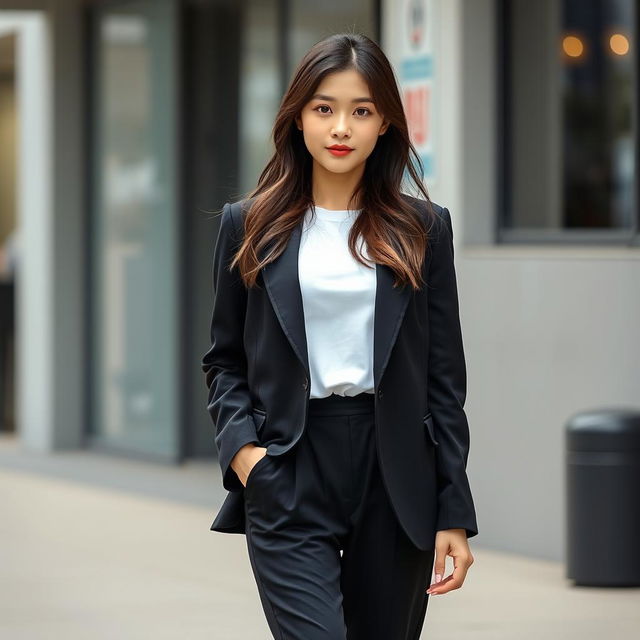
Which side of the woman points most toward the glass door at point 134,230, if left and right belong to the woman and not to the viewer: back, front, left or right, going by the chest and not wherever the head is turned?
back

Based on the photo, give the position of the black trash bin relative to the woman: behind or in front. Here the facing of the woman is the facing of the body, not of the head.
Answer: behind

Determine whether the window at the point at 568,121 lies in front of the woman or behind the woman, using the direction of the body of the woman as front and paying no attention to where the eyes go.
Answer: behind

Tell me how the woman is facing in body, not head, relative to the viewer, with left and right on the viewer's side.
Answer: facing the viewer
